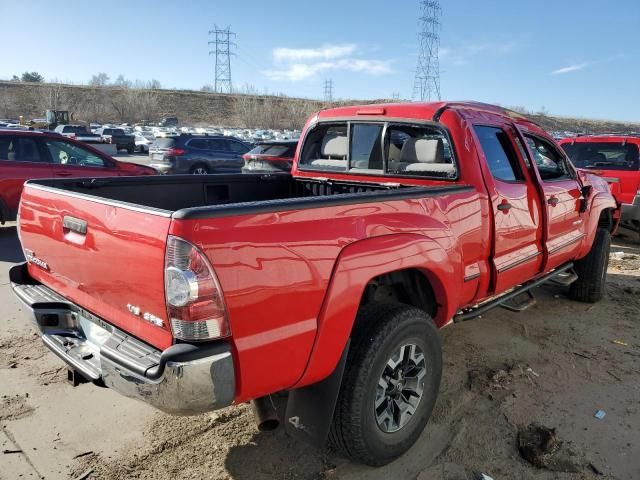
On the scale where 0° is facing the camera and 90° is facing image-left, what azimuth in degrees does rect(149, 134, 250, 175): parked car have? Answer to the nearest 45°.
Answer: approximately 225°

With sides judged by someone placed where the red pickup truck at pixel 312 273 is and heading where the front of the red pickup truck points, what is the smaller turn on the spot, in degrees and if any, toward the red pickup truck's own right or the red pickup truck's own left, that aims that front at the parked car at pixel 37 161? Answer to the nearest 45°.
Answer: approximately 90° to the red pickup truck's own left

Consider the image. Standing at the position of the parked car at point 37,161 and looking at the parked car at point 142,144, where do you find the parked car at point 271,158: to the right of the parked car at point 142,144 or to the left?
right

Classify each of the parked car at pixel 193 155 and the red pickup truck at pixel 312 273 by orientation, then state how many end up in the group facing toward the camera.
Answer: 0

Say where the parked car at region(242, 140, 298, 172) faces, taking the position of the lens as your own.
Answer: facing away from the viewer and to the right of the viewer

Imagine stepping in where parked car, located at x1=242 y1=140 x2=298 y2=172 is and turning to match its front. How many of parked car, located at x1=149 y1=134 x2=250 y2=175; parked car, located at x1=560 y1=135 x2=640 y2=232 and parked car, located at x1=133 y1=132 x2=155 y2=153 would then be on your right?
1

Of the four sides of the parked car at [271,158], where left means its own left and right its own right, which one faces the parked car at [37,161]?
back

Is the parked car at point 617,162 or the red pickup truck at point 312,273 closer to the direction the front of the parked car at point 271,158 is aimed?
the parked car

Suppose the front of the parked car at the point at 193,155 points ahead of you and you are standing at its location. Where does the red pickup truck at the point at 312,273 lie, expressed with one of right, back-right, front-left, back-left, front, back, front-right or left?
back-right

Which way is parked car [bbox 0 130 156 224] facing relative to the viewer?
to the viewer's right

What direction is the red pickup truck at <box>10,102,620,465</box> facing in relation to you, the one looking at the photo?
facing away from the viewer and to the right of the viewer
